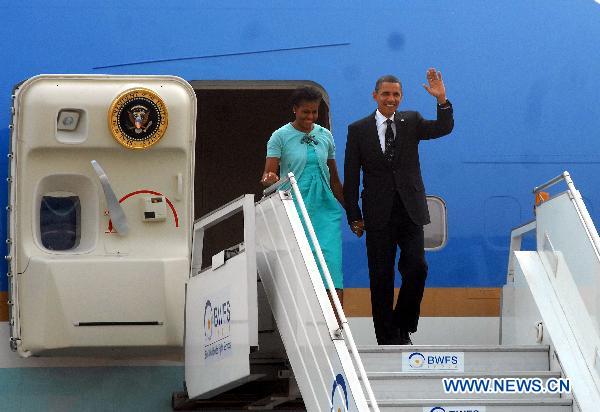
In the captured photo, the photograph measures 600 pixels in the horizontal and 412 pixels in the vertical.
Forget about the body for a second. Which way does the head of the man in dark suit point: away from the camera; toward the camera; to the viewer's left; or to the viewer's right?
toward the camera

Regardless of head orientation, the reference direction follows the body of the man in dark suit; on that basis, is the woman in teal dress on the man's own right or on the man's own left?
on the man's own right

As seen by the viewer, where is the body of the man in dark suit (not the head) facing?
toward the camera
